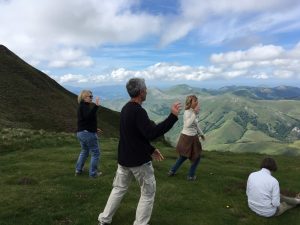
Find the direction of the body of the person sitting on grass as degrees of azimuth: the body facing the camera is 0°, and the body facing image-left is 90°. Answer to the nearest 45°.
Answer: approximately 225°

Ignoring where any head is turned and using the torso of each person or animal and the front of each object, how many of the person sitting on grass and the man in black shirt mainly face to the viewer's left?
0

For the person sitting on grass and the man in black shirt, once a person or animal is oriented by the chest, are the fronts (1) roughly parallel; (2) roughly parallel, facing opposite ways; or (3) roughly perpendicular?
roughly parallel

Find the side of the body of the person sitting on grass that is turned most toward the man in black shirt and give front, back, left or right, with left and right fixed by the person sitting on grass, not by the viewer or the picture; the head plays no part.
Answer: back

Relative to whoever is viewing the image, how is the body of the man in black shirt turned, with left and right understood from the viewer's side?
facing away from the viewer and to the right of the viewer
